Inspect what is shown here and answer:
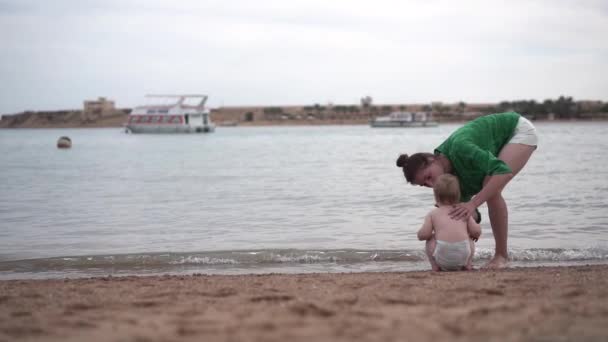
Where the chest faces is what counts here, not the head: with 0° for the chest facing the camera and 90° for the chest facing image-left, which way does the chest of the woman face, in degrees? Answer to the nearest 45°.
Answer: approximately 90°

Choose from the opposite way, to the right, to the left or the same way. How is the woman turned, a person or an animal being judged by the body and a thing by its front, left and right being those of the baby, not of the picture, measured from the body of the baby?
to the left

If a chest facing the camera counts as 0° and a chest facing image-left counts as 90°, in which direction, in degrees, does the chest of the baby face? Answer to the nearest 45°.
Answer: approximately 180°

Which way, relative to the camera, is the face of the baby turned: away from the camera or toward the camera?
away from the camera
